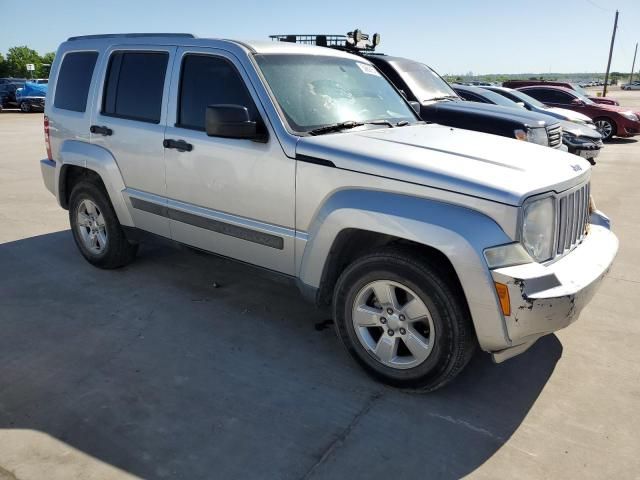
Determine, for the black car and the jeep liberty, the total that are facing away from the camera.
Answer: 0

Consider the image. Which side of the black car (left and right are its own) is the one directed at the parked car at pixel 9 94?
back

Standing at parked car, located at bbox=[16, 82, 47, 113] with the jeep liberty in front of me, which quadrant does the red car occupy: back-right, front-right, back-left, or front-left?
front-left

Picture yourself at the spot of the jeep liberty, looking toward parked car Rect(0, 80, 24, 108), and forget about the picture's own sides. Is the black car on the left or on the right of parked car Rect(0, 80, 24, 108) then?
right

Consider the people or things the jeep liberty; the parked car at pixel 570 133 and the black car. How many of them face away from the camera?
0

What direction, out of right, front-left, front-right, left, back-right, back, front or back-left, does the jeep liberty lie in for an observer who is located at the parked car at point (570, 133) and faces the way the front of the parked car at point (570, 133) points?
front-right

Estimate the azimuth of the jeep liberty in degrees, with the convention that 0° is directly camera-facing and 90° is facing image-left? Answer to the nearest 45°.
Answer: approximately 315°

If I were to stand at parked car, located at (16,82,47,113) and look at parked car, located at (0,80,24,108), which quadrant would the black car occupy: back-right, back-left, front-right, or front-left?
back-left

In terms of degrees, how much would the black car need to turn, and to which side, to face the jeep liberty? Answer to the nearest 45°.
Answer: approximately 45° to its right

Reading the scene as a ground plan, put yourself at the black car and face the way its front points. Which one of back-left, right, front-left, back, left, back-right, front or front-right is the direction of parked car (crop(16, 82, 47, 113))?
back

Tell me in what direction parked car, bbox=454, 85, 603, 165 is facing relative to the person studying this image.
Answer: facing the viewer and to the right of the viewer
